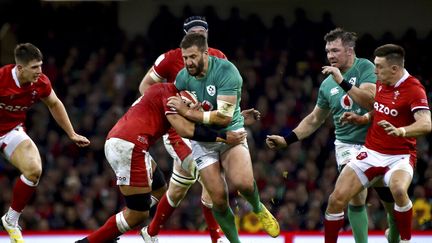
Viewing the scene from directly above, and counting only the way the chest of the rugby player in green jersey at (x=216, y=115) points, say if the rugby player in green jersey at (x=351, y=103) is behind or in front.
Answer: behind

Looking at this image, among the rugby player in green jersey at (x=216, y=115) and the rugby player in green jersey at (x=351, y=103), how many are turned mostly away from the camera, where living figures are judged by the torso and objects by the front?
0

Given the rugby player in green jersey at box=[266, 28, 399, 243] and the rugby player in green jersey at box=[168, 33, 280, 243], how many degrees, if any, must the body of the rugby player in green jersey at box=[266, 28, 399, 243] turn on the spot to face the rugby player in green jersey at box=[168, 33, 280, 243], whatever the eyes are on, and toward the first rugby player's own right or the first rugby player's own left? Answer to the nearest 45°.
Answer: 0° — they already face them

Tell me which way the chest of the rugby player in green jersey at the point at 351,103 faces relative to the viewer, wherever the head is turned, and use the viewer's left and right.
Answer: facing the viewer and to the left of the viewer

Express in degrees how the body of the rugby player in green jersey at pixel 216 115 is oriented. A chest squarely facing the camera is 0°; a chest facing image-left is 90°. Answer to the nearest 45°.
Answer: approximately 45°

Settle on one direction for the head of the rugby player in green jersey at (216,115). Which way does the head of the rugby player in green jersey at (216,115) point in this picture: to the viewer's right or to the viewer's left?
to the viewer's left
